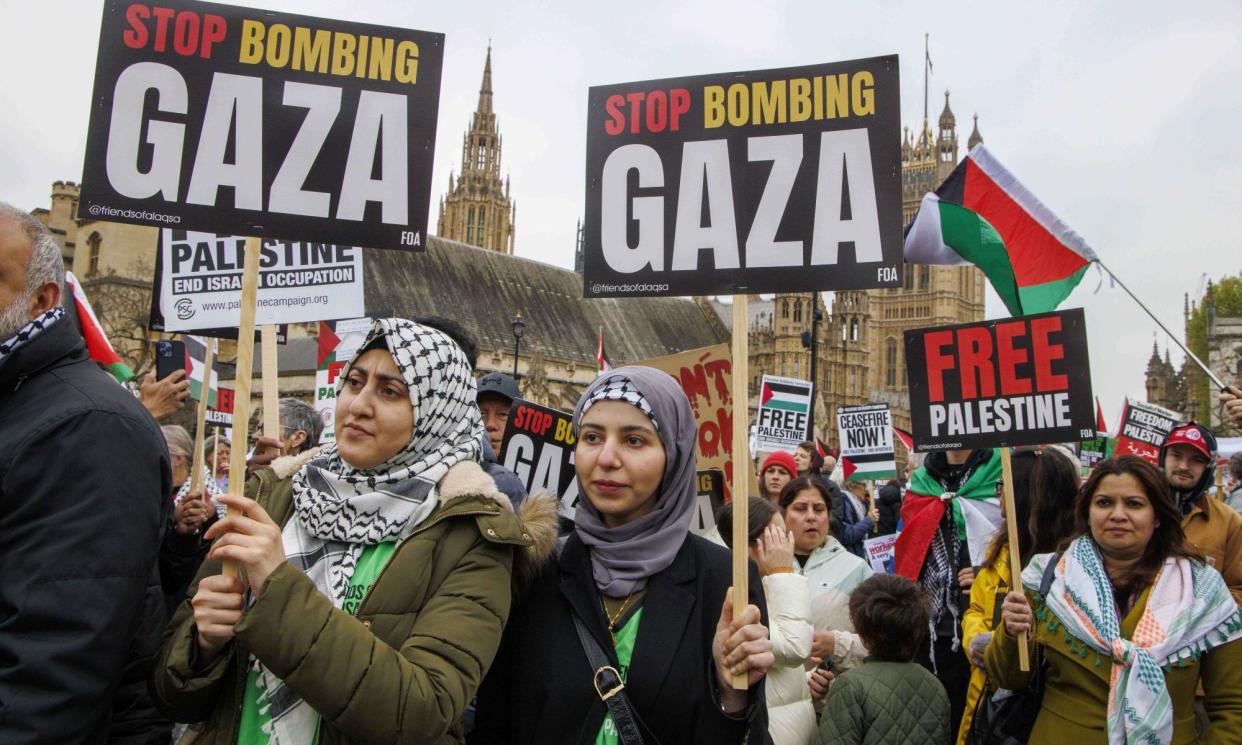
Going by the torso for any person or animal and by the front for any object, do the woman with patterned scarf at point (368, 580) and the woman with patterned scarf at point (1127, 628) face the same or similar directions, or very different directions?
same or similar directions

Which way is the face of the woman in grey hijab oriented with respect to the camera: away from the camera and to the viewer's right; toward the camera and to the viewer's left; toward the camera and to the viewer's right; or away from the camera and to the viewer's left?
toward the camera and to the viewer's left

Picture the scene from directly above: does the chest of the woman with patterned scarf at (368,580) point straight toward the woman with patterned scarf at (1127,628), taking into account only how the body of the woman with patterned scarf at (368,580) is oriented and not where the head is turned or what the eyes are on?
no

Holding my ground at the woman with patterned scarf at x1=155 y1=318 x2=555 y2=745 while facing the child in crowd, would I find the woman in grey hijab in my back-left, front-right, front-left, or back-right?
front-right

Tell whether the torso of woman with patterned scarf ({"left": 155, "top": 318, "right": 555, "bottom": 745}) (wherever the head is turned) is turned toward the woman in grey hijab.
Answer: no

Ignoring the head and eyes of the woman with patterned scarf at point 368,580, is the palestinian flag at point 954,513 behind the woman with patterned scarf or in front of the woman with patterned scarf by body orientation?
behind

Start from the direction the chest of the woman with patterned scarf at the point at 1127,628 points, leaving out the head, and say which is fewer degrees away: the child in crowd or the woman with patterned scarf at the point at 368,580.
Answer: the woman with patterned scarf

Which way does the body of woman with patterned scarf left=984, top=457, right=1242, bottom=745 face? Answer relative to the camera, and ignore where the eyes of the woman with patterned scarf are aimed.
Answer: toward the camera

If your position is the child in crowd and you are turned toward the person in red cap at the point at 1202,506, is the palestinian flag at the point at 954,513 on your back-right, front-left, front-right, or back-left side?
front-left

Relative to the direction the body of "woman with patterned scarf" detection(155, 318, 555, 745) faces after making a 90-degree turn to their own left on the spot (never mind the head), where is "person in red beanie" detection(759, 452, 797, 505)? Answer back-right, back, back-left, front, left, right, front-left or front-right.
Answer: left

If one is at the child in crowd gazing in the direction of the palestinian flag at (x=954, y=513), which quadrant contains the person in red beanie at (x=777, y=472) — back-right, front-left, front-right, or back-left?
front-left

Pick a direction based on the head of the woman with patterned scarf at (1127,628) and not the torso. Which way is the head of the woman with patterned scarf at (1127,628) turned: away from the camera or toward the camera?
toward the camera

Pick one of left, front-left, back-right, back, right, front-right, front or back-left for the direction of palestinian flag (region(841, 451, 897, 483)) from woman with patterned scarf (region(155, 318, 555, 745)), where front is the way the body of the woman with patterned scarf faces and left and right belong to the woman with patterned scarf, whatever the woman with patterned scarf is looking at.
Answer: back
